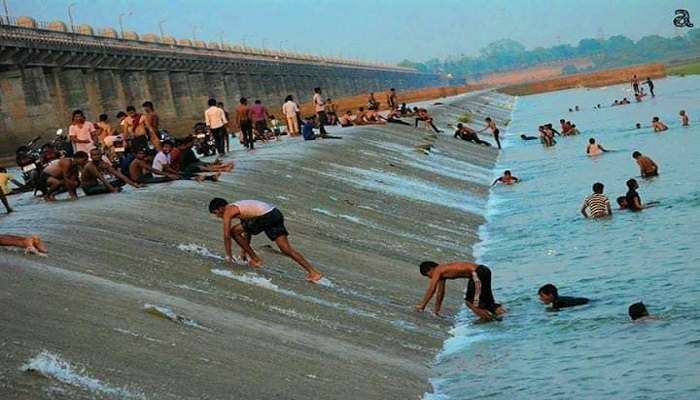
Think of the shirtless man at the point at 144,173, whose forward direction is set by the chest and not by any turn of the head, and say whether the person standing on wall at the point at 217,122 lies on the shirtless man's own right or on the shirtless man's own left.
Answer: on the shirtless man's own left

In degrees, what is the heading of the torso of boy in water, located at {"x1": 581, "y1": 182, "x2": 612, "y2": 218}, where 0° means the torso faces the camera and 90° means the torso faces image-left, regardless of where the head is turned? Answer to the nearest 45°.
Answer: approximately 180°

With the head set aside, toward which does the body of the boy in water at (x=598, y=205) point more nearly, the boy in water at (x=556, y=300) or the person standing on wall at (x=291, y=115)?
the person standing on wall

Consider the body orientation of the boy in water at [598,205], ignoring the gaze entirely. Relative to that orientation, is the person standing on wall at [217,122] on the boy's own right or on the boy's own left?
on the boy's own left

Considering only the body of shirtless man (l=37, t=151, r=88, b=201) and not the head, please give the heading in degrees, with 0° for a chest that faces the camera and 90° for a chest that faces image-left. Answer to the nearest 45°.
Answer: approximately 270°
